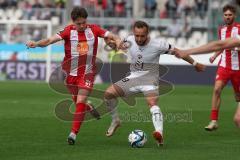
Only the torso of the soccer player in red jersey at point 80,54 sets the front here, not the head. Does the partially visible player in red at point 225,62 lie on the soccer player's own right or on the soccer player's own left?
on the soccer player's own left

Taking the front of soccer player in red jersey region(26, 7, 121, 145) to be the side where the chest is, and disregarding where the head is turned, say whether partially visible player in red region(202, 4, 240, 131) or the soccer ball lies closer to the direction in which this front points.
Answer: the soccer ball

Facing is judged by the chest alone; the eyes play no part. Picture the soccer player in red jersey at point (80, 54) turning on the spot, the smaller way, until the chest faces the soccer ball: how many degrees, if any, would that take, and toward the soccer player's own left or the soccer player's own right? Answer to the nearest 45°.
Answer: approximately 45° to the soccer player's own left

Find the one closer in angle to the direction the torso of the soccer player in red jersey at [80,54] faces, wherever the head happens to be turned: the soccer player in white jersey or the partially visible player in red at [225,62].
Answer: the soccer player in white jersey

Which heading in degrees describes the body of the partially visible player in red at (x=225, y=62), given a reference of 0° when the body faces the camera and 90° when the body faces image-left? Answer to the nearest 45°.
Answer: approximately 45°
